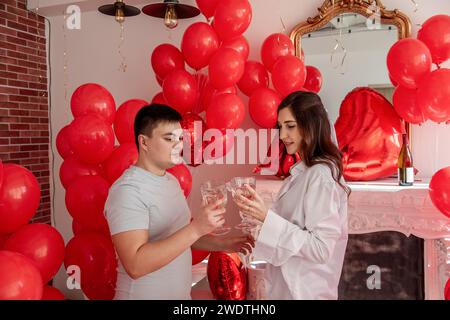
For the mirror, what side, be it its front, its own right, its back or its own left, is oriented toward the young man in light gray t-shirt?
front

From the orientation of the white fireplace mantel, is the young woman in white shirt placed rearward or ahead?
ahead

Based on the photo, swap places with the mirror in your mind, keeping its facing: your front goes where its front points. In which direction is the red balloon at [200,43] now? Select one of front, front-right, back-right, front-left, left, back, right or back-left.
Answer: front-right

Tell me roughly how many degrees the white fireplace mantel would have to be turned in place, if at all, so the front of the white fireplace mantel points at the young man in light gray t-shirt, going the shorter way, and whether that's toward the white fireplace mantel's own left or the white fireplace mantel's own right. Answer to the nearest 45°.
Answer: approximately 45° to the white fireplace mantel's own right

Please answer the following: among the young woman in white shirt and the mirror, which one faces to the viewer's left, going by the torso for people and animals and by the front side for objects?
the young woman in white shirt

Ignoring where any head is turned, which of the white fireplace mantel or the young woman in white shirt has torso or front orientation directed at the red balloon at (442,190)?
the white fireplace mantel

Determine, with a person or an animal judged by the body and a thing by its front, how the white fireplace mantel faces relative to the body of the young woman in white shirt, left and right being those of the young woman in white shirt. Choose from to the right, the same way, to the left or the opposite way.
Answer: to the left

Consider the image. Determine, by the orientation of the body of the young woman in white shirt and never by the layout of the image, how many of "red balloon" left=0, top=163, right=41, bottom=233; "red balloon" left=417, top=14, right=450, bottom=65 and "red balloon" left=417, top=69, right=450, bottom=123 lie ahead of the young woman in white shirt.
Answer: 1

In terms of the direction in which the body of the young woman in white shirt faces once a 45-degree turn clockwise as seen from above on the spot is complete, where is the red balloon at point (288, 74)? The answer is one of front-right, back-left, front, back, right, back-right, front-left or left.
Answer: front-right

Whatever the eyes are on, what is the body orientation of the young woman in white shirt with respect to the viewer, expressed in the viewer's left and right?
facing to the left of the viewer

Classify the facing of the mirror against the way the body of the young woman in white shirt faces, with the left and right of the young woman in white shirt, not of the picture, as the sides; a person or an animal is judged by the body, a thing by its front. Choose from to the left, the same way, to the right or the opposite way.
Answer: to the left
